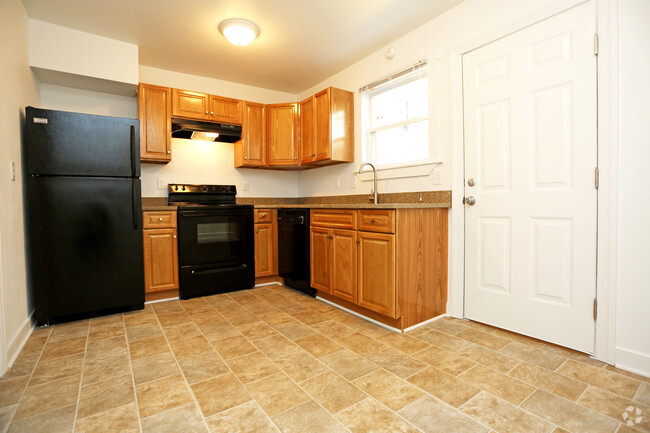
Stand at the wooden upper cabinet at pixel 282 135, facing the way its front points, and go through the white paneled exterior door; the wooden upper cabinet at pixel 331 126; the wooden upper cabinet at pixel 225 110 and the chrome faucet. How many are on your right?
1

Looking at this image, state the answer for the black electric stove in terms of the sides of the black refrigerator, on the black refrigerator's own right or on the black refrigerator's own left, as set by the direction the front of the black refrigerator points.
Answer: on the black refrigerator's own left

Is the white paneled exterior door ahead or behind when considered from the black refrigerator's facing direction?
ahead

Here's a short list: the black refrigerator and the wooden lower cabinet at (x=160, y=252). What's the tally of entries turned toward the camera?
2

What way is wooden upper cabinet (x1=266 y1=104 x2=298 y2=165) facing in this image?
toward the camera

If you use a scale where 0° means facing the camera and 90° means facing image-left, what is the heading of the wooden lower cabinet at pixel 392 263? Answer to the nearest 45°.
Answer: approximately 45°

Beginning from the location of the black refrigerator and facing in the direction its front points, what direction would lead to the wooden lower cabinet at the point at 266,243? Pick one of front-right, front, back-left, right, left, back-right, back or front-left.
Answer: left

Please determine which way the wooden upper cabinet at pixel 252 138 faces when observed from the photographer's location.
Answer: facing the viewer and to the right of the viewer

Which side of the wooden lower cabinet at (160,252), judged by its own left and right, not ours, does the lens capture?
front

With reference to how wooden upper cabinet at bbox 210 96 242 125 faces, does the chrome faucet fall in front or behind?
in front

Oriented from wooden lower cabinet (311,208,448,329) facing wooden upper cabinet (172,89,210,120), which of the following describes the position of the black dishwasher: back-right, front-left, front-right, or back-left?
front-right
